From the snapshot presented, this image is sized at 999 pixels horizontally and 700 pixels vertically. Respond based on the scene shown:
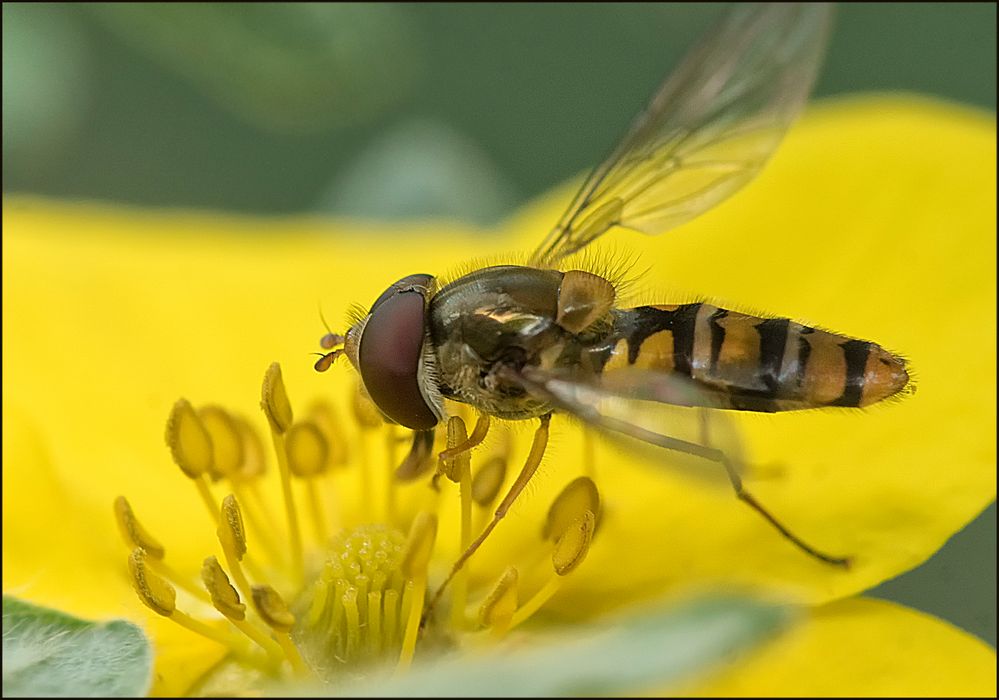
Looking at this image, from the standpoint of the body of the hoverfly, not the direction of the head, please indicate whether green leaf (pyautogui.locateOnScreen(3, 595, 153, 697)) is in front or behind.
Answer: in front

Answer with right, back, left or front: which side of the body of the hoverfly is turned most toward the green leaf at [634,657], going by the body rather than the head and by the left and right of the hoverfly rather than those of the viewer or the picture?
left

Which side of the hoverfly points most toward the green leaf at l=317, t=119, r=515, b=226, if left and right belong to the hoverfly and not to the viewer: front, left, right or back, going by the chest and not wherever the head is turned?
right

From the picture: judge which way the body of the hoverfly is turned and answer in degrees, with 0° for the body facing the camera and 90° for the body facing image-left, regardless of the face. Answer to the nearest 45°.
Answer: approximately 90°
